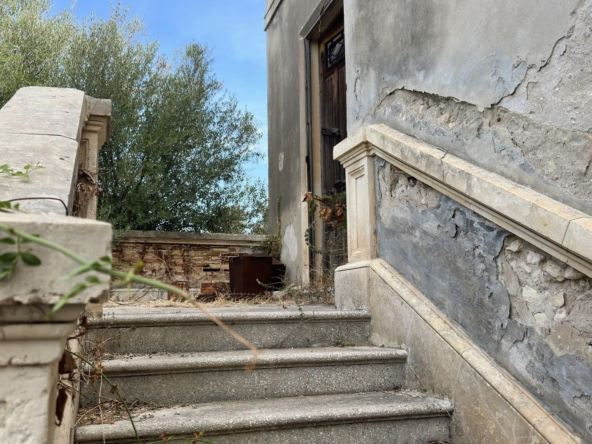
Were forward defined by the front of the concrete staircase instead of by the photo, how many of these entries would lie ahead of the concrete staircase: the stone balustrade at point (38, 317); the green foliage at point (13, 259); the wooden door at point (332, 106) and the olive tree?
2

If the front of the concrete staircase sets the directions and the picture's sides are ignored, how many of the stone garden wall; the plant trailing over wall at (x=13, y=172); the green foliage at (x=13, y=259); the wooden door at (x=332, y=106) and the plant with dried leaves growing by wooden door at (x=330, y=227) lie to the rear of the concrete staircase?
3

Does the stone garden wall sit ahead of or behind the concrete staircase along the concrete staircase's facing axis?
behind

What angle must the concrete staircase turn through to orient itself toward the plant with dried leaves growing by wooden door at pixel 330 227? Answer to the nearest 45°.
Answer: approximately 180°

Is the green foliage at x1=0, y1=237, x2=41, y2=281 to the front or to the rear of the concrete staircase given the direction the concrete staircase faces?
to the front

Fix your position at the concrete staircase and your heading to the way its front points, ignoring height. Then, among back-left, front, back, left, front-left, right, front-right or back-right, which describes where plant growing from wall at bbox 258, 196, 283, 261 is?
back

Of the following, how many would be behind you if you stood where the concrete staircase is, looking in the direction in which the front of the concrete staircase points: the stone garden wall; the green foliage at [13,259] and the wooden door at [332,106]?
2

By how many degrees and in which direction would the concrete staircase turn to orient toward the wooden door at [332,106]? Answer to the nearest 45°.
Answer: approximately 180°

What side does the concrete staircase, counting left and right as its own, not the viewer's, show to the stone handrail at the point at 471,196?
left

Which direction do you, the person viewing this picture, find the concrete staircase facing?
facing the viewer

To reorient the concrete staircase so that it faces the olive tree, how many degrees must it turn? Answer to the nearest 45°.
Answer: approximately 180°
